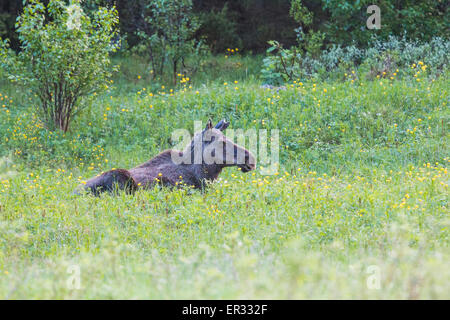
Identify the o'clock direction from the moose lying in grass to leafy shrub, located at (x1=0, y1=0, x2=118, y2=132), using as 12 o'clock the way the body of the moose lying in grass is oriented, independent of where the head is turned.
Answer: The leafy shrub is roughly at 8 o'clock from the moose lying in grass.

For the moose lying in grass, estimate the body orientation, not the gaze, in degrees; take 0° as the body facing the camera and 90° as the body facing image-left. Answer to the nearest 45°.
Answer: approximately 270°
